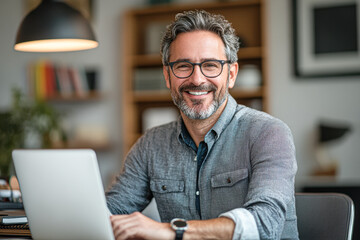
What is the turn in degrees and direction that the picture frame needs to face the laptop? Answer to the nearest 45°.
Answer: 0° — it already faces it

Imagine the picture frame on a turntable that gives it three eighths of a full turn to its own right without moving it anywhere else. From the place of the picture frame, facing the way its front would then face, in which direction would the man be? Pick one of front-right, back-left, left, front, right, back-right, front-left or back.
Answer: back-left

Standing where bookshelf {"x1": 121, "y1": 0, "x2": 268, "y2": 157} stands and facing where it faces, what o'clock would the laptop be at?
The laptop is roughly at 12 o'clock from the bookshelf.

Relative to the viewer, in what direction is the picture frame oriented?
toward the camera

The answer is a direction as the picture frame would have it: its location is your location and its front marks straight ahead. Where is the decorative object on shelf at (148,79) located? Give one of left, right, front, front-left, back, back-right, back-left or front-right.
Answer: right

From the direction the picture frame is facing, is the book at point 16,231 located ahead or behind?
ahead

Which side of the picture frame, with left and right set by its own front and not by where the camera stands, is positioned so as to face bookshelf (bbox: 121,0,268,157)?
right

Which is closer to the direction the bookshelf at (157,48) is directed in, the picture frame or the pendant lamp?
the pendant lamp

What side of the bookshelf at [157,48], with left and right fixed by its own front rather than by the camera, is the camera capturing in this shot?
front

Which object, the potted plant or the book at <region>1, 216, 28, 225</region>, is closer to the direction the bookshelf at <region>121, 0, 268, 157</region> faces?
the book

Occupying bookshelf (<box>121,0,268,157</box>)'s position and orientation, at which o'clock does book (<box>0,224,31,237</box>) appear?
The book is roughly at 12 o'clock from the bookshelf.

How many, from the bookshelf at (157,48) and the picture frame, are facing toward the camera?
2

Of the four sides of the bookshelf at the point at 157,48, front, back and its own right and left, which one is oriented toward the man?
front

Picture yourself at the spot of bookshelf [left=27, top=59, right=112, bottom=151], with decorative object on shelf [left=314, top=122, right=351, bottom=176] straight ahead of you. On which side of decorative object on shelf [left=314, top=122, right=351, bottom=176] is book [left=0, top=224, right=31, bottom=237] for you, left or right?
right

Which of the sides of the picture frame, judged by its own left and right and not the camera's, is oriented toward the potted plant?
right
